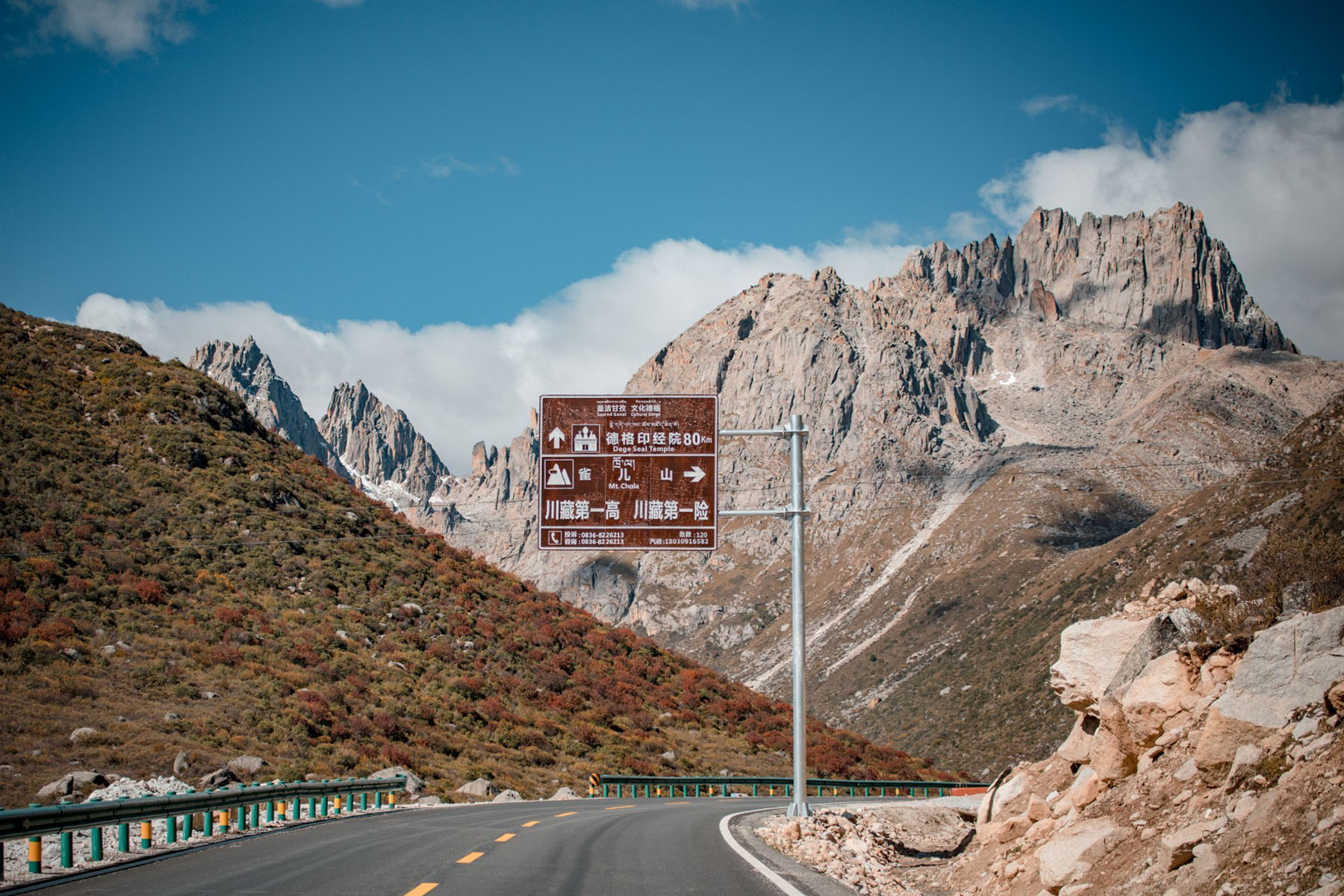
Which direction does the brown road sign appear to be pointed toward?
toward the camera

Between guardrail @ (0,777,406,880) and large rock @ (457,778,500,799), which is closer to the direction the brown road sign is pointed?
the guardrail

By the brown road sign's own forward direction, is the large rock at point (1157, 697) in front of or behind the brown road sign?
in front

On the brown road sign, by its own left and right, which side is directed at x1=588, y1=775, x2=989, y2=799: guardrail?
back

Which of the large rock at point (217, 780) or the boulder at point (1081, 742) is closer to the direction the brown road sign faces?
the boulder

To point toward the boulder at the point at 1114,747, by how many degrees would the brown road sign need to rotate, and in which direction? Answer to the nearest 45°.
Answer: approximately 45° to its left
